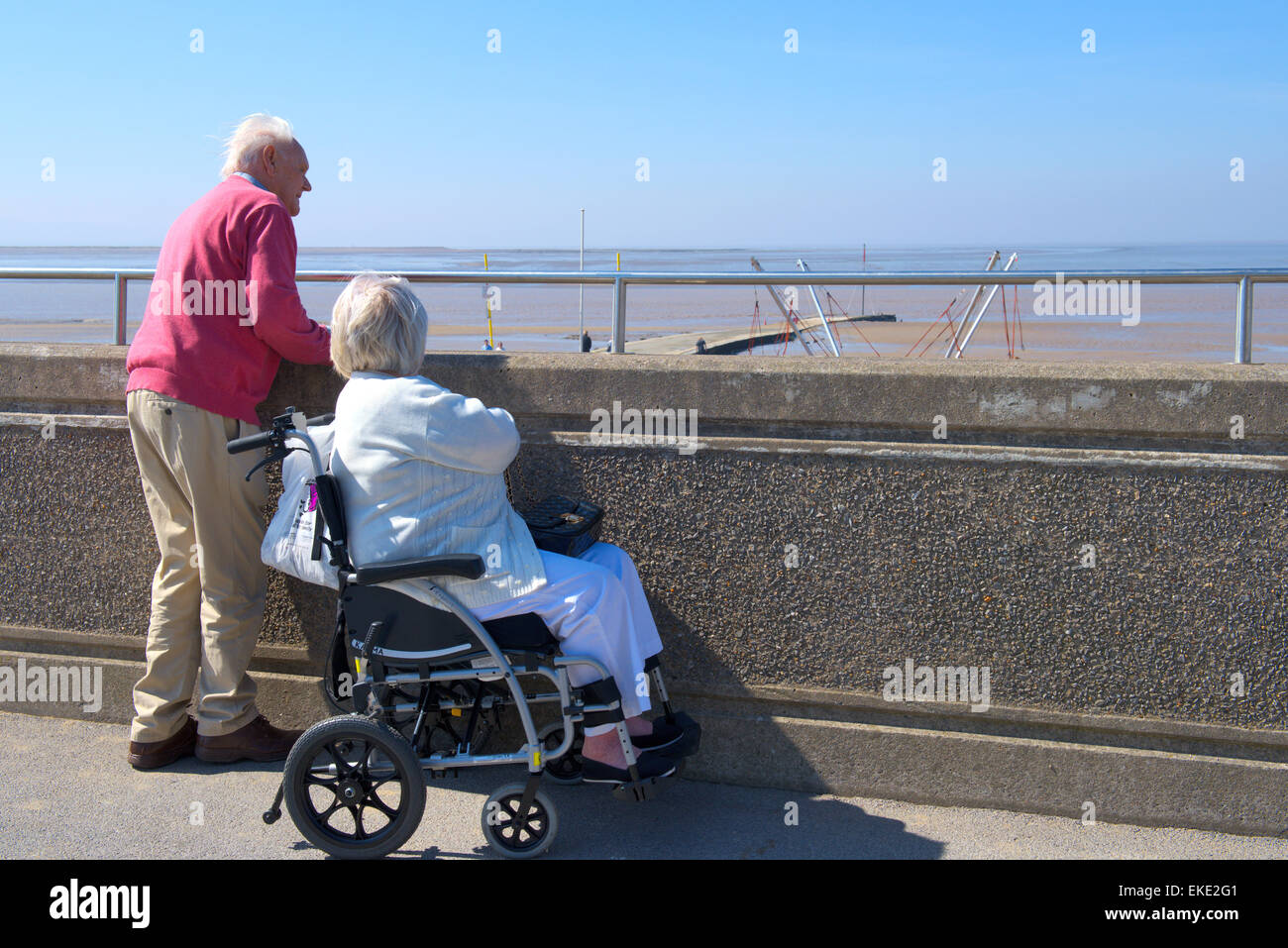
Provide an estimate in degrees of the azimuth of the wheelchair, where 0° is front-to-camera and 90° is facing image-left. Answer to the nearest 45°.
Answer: approximately 270°

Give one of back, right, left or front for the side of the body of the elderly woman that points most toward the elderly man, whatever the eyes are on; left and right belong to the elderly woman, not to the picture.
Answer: left

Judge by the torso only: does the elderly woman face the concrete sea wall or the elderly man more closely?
the concrete sea wall

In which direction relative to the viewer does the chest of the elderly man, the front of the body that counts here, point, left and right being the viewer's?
facing away from the viewer and to the right of the viewer

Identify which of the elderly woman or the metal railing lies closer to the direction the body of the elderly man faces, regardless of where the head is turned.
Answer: the metal railing

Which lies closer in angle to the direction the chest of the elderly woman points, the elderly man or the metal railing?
the metal railing

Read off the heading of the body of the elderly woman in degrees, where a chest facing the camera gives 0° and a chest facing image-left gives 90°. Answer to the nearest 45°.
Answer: approximately 225°
